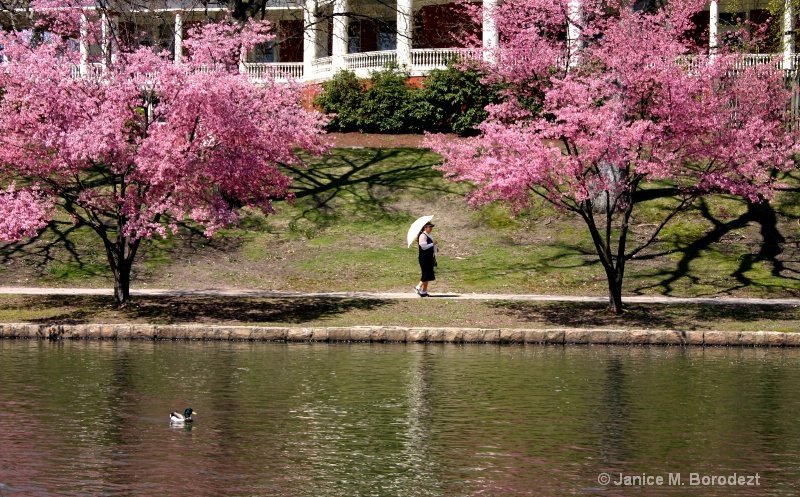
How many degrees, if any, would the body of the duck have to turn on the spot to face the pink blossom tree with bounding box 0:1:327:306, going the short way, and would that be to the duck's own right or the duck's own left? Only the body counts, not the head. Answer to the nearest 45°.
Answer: approximately 90° to the duck's own left

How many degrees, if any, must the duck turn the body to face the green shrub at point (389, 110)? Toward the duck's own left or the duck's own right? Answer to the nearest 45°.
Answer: approximately 90° to the duck's own left

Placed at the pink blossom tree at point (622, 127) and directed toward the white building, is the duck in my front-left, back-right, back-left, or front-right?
back-left

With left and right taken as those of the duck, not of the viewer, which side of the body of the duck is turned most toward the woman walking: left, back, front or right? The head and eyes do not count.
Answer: left

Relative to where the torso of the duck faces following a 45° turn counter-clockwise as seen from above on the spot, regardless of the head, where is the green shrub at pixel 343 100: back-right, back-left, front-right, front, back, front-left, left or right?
front-left

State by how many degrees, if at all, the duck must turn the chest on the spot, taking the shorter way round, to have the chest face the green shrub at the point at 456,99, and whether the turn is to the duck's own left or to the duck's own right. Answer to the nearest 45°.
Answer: approximately 90° to the duck's own left

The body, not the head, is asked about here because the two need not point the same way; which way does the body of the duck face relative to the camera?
to the viewer's right

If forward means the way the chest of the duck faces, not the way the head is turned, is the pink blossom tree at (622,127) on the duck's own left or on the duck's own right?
on the duck's own left

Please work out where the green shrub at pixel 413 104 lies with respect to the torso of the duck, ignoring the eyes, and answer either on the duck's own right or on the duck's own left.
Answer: on the duck's own left
